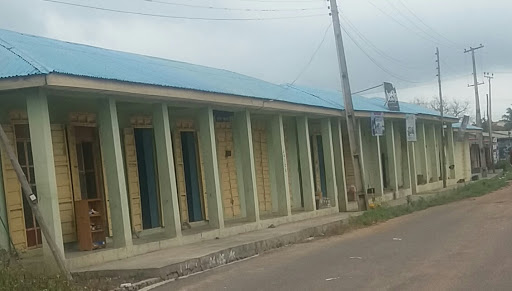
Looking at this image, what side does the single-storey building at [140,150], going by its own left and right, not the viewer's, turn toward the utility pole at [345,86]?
left

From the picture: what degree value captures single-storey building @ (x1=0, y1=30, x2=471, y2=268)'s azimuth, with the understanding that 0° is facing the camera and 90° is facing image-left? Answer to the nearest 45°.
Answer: approximately 315°

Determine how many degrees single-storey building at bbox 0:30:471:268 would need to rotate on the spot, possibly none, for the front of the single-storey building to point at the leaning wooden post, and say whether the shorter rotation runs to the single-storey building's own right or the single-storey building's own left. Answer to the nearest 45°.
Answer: approximately 45° to the single-storey building's own right
